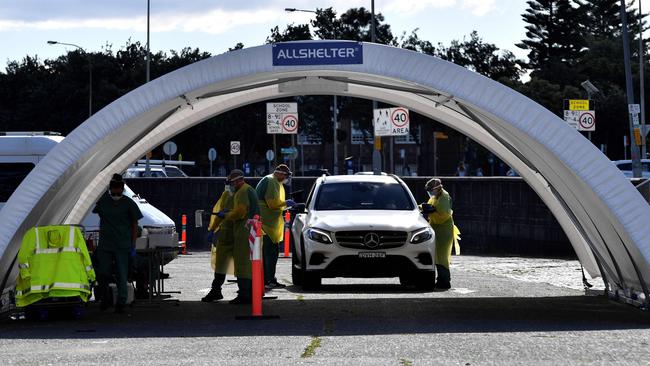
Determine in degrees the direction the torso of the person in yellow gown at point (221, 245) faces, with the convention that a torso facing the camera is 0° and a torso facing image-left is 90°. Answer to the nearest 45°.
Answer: approximately 90°

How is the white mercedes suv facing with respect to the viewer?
toward the camera

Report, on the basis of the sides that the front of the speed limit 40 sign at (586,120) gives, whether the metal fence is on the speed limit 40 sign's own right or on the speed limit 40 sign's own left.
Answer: on the speed limit 40 sign's own right

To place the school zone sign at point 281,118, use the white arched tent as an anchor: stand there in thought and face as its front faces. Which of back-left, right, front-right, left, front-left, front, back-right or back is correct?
back

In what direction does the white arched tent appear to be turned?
toward the camera

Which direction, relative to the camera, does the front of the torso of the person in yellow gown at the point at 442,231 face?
to the viewer's left

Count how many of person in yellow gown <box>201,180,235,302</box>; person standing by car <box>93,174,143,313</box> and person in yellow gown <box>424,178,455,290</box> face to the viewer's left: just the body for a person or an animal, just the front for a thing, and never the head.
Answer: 2
